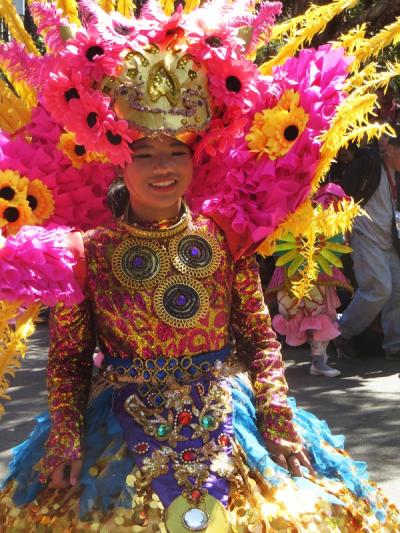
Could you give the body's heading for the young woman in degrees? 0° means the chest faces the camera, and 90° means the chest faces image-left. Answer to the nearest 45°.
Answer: approximately 0°
